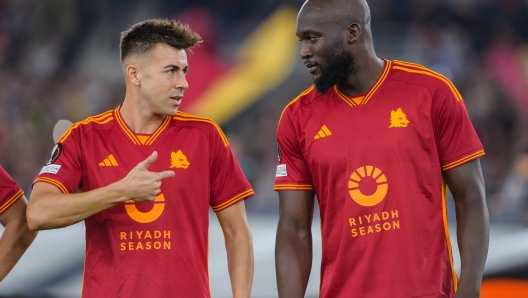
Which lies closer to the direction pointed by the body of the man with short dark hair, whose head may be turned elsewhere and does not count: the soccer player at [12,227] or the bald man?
the bald man

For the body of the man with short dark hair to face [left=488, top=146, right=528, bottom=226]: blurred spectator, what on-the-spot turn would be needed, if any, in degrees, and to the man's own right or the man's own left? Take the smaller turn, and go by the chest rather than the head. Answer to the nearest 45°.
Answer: approximately 135° to the man's own left

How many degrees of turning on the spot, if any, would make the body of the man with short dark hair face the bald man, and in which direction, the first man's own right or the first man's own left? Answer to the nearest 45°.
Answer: approximately 45° to the first man's own left

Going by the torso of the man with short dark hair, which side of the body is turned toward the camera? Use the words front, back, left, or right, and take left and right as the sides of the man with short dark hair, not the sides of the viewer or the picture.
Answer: front

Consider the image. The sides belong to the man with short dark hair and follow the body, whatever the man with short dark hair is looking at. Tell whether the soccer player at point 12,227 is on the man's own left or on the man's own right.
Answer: on the man's own right

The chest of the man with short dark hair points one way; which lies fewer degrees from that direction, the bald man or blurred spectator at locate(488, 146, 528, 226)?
the bald man
